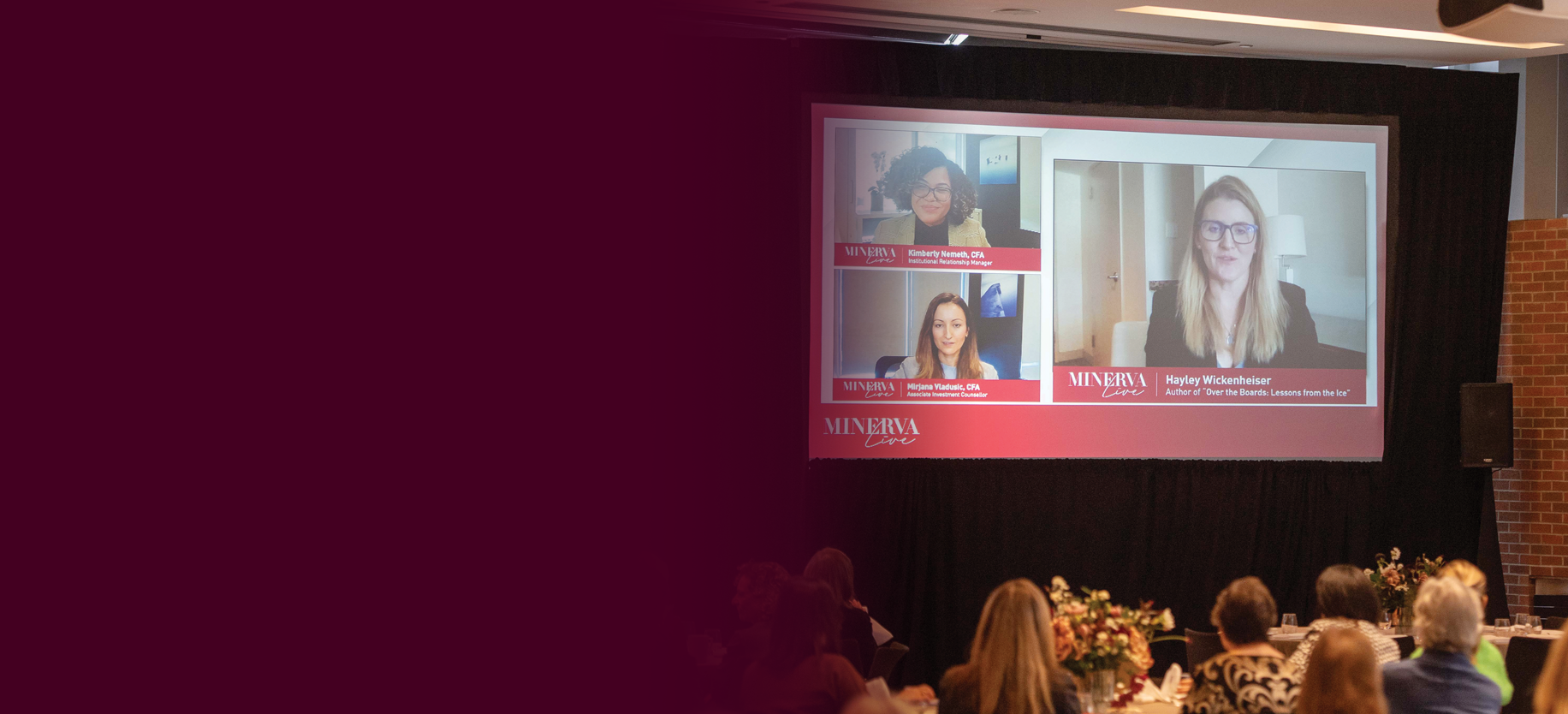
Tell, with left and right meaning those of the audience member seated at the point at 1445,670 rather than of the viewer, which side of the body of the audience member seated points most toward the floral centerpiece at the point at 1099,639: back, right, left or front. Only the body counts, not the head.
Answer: left

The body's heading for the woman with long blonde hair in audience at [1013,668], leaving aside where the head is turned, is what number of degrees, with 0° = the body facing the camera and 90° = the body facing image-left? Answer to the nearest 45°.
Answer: approximately 180°

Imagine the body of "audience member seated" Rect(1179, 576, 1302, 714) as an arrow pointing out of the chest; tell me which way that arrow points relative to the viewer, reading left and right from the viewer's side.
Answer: facing away from the viewer and to the left of the viewer

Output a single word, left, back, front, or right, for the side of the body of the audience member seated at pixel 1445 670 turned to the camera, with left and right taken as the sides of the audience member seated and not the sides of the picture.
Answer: back

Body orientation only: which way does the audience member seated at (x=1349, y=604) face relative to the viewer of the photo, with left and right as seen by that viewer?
facing away from the viewer

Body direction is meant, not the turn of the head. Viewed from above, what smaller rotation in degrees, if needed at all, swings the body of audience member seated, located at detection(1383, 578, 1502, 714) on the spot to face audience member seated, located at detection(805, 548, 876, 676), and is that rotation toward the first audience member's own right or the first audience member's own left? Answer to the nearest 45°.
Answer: approximately 90° to the first audience member's own left

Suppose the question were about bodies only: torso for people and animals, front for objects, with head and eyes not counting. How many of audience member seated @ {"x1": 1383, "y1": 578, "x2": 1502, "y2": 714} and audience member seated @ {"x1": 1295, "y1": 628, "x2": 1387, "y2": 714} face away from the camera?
2

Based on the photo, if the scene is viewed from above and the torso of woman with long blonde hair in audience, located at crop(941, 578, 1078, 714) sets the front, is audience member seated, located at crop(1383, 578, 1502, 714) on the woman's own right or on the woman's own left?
on the woman's own right

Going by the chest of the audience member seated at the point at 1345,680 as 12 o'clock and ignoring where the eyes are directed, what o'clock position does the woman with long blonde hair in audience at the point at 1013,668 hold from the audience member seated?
The woman with long blonde hair in audience is roughly at 9 o'clock from the audience member seated.

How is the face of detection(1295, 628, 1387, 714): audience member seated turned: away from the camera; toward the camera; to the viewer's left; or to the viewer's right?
away from the camera

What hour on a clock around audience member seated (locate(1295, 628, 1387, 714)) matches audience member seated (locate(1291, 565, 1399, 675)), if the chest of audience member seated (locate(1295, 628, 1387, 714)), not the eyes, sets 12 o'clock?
audience member seated (locate(1291, 565, 1399, 675)) is roughly at 12 o'clock from audience member seated (locate(1295, 628, 1387, 714)).

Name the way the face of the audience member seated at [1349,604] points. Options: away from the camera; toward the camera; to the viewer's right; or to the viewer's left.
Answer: away from the camera

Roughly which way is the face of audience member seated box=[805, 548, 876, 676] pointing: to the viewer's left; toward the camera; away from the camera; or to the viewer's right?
away from the camera

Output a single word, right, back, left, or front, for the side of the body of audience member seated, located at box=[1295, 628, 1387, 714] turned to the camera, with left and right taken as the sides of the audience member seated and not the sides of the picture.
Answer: back
